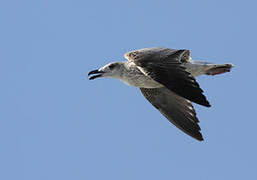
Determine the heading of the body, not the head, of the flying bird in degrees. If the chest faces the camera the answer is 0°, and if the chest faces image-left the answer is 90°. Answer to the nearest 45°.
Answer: approximately 90°
